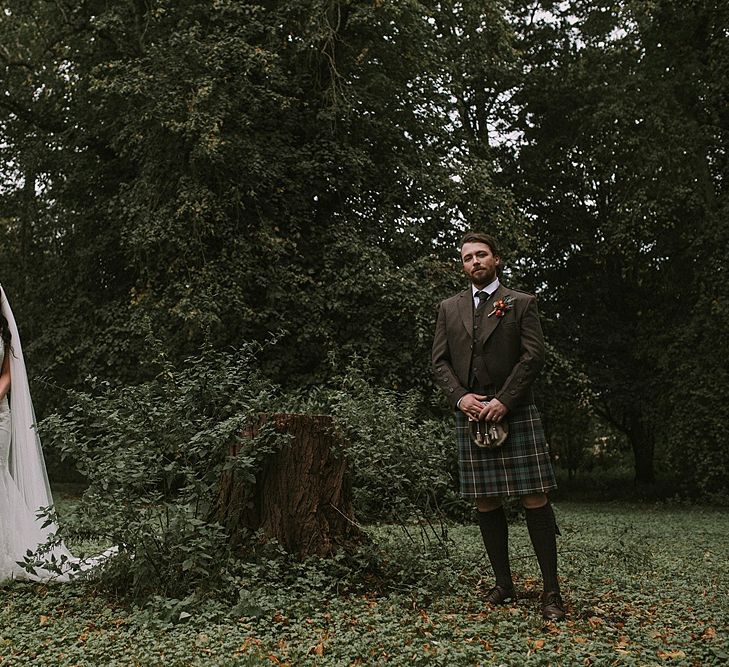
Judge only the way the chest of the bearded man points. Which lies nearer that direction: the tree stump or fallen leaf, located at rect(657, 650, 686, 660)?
the fallen leaf

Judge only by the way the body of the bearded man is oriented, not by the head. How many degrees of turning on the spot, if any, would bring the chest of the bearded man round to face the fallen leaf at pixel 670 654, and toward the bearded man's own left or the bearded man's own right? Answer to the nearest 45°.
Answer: approximately 45° to the bearded man's own left

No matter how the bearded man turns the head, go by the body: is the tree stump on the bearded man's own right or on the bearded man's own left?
on the bearded man's own right

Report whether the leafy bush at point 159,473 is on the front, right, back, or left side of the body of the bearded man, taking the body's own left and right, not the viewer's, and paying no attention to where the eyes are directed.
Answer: right

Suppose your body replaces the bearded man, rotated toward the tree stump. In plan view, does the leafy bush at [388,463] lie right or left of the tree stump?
right

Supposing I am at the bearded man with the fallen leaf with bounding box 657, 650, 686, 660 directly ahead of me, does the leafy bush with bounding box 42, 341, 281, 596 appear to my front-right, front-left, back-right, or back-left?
back-right

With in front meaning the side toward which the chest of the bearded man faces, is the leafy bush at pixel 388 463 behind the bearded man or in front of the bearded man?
behind

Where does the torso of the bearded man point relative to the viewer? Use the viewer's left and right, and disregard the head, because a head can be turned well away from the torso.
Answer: facing the viewer
